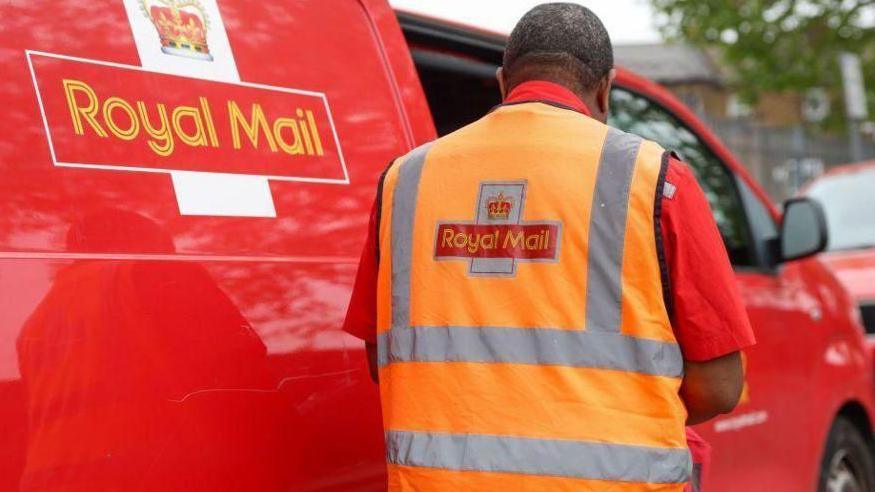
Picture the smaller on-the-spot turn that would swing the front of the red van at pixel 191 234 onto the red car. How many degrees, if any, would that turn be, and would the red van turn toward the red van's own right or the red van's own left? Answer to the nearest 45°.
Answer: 0° — it already faces it

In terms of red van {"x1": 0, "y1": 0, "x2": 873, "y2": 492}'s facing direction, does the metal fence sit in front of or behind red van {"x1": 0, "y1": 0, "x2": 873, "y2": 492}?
in front

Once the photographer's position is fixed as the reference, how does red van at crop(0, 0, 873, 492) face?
facing away from the viewer and to the right of the viewer
